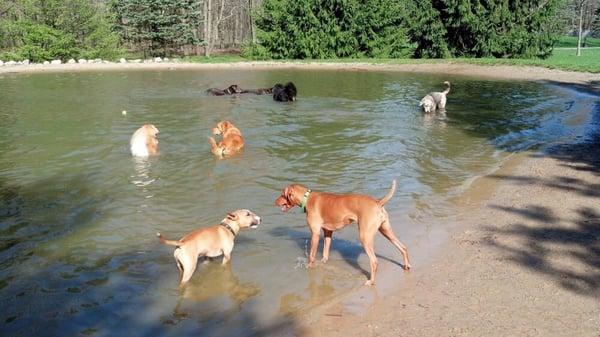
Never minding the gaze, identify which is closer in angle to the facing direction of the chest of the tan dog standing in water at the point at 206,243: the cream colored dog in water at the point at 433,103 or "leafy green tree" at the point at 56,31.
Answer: the cream colored dog in water

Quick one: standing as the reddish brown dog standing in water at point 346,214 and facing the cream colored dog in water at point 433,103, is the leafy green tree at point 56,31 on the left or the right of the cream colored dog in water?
left

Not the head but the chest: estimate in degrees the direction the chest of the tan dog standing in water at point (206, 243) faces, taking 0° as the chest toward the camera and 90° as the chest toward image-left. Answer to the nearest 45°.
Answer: approximately 225°

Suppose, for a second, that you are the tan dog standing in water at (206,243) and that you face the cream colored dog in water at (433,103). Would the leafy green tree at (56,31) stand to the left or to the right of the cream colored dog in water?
left

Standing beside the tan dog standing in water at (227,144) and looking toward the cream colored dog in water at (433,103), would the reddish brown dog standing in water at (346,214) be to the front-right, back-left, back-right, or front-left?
back-right
